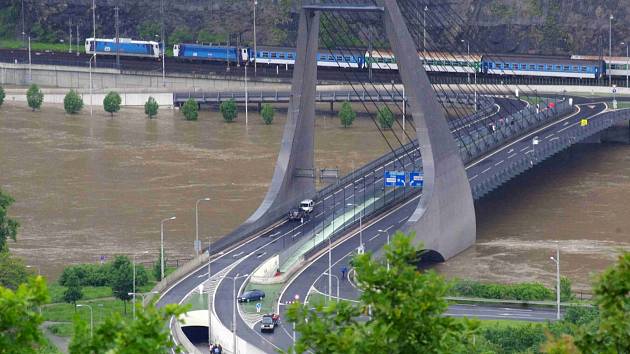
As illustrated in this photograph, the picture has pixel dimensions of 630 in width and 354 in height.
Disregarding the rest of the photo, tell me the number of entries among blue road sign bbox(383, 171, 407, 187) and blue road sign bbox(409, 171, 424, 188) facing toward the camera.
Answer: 2

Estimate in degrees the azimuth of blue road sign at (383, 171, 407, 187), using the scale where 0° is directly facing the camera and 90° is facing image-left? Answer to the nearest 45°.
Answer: approximately 0°

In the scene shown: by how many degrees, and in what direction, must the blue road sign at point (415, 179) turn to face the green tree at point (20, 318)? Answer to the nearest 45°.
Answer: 0° — it already faces it

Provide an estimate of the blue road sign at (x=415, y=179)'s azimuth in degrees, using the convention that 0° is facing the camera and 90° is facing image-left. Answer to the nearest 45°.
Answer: approximately 0°

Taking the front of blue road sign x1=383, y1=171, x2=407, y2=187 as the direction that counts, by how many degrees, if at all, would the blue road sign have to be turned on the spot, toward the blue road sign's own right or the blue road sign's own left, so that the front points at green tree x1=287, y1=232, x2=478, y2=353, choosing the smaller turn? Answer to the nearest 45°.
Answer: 0° — it already faces it

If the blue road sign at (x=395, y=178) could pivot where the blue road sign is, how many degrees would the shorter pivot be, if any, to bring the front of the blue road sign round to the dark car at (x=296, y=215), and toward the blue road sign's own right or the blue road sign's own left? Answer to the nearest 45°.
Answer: approximately 45° to the blue road sign's own right

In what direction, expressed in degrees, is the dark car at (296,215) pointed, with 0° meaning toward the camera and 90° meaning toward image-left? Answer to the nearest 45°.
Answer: approximately 45°
